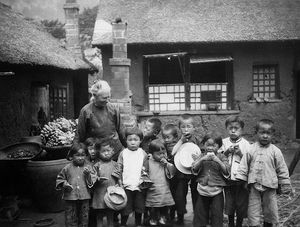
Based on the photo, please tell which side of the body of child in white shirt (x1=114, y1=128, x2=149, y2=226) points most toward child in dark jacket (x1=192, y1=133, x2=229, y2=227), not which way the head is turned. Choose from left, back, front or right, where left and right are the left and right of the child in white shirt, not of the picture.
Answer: left

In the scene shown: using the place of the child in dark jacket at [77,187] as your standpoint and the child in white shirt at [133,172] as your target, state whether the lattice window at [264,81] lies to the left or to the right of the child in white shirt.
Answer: left

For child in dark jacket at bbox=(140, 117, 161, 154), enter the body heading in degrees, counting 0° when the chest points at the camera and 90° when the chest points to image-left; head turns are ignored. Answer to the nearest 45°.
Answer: approximately 45°

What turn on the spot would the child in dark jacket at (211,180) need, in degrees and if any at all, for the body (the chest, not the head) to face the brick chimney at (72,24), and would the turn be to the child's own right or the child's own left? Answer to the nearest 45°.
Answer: approximately 135° to the child's own right
